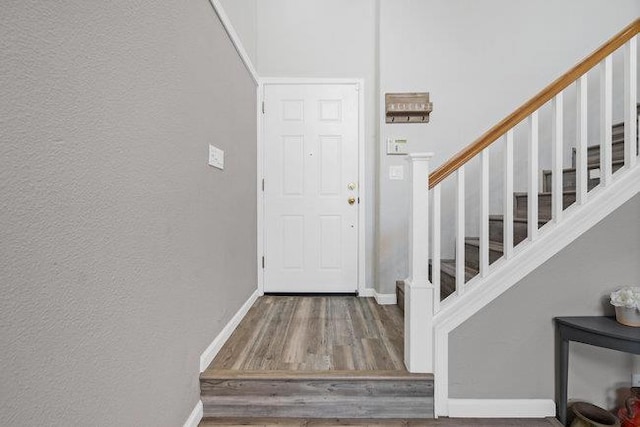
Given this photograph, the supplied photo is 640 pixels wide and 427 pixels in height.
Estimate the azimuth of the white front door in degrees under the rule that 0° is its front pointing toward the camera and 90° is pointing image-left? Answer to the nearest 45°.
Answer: approximately 0°

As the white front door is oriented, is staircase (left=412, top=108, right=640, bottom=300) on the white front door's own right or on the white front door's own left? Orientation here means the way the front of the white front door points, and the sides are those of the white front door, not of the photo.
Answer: on the white front door's own left

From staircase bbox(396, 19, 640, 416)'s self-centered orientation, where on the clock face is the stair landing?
The stair landing is roughly at 11 o'clock from the staircase.

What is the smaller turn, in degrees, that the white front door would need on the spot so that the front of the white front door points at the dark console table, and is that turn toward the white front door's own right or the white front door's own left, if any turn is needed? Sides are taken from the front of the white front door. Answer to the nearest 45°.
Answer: approximately 45° to the white front door's own left

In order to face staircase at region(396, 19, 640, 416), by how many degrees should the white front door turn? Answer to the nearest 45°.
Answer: approximately 45° to its left
